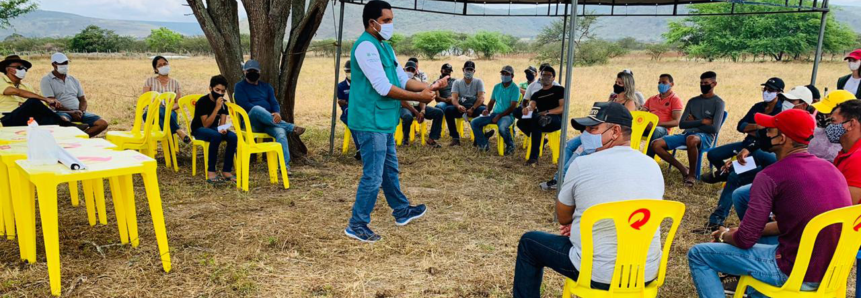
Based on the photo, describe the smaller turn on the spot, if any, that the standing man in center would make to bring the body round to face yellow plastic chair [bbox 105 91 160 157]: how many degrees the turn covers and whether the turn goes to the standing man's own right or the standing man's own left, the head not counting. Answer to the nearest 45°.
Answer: approximately 135° to the standing man's own left

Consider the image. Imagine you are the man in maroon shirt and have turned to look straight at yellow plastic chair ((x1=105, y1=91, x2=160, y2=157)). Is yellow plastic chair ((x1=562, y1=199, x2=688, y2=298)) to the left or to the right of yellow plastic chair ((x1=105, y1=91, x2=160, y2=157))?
left

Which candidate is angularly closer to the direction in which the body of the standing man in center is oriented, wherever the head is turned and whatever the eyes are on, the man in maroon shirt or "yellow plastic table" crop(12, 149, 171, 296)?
the man in maroon shirt

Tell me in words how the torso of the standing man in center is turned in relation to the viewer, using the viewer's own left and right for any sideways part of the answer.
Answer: facing to the right of the viewer

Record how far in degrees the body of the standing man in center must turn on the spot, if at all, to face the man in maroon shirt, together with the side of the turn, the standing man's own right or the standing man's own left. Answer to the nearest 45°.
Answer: approximately 45° to the standing man's own right

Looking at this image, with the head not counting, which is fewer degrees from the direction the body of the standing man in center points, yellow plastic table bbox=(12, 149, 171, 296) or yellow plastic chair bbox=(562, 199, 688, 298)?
the yellow plastic chair

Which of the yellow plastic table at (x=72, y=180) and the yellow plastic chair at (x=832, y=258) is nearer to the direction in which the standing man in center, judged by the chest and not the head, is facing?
the yellow plastic chair

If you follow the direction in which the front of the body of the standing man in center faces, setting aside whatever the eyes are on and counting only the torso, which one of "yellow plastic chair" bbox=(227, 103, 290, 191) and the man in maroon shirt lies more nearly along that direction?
the man in maroon shirt

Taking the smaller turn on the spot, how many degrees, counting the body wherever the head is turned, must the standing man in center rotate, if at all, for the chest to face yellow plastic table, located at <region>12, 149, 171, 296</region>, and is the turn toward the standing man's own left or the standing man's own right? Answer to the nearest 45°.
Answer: approximately 135° to the standing man's own right

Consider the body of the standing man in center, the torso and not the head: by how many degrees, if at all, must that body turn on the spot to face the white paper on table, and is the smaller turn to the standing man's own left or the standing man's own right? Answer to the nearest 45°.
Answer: approximately 135° to the standing man's own right

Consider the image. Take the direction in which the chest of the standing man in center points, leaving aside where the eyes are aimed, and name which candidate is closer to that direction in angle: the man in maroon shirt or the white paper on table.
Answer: the man in maroon shirt

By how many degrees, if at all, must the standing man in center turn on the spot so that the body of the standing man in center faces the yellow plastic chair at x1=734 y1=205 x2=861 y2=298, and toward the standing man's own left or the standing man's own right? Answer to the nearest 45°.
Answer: approximately 45° to the standing man's own right

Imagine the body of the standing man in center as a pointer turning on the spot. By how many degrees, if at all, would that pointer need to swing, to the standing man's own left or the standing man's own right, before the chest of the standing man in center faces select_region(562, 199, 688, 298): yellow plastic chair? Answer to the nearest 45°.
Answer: approximately 45° to the standing man's own right

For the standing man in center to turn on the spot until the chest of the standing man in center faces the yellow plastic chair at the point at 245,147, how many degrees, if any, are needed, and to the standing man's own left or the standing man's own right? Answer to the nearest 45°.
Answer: approximately 135° to the standing man's own left
